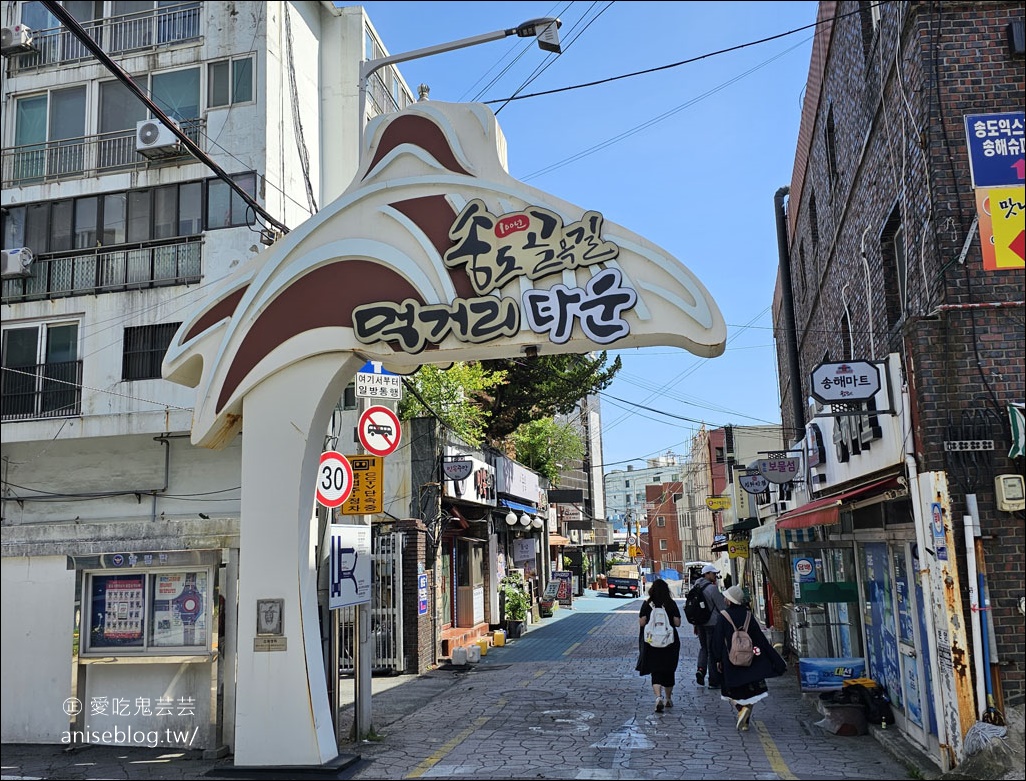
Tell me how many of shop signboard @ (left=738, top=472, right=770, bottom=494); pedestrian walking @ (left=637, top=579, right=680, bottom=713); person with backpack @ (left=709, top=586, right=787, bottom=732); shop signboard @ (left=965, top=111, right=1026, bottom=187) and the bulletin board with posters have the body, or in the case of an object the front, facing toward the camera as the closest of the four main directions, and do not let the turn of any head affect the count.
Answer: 3

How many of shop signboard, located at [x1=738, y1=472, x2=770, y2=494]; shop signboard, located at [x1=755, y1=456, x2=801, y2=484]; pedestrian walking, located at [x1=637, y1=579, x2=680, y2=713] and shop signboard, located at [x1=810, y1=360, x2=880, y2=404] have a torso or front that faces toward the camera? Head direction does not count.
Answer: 3

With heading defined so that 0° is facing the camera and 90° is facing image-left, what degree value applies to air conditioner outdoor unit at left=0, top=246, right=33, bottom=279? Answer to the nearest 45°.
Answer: approximately 315°

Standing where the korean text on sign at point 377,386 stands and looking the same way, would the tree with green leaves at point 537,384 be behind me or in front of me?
behind

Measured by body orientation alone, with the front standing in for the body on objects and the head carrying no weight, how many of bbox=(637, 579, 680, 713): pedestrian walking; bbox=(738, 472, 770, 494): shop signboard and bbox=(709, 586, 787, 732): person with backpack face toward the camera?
1

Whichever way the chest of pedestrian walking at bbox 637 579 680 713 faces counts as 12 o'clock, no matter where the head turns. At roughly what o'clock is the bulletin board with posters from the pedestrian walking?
The bulletin board with posters is roughly at 8 o'clock from the pedestrian walking.

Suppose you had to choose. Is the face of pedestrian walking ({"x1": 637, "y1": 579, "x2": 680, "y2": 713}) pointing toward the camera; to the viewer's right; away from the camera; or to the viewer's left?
away from the camera

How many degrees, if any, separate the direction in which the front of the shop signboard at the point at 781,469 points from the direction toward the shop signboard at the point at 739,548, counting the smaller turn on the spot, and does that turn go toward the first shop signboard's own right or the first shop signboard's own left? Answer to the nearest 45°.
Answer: approximately 180°
